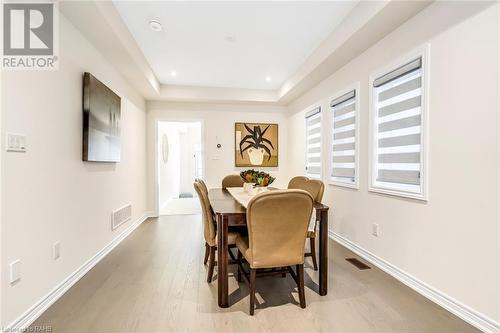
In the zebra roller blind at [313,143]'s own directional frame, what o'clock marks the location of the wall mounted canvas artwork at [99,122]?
The wall mounted canvas artwork is roughly at 12 o'clock from the zebra roller blind.

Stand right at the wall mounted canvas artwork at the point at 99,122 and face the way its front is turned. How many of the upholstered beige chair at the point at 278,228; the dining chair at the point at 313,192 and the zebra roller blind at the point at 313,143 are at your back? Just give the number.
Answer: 0

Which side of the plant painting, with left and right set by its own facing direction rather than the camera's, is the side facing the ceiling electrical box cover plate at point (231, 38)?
front

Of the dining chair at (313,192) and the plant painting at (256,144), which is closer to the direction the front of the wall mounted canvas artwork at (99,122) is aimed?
the dining chair

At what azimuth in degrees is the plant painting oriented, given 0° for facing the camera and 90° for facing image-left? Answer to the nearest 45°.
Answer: approximately 0°

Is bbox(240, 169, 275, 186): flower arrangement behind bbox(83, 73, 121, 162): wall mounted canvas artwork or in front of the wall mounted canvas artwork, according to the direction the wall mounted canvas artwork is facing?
in front

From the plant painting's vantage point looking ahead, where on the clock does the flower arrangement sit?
The flower arrangement is roughly at 12 o'clock from the plant painting.

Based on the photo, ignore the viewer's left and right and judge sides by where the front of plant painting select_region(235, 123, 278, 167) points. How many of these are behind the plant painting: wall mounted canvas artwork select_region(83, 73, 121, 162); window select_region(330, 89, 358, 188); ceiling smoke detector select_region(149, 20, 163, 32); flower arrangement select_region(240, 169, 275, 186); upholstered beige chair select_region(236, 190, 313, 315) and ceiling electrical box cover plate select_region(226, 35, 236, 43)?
0

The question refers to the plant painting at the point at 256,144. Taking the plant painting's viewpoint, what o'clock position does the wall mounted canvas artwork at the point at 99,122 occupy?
The wall mounted canvas artwork is roughly at 1 o'clock from the plant painting.

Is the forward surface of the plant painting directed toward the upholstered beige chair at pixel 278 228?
yes

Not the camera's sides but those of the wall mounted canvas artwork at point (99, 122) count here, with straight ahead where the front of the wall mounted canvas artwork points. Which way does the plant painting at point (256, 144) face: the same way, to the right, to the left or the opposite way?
to the right

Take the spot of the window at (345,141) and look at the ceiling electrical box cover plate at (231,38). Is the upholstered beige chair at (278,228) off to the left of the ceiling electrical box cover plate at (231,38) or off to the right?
left

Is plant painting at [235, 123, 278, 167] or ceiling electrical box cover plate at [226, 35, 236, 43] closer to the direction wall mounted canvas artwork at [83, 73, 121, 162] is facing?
the ceiling electrical box cover plate

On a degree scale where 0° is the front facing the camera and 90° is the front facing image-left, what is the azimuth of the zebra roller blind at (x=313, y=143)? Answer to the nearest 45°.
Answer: approximately 45°

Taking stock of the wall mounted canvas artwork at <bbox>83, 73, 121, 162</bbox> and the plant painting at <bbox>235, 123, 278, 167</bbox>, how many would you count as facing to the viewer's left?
0

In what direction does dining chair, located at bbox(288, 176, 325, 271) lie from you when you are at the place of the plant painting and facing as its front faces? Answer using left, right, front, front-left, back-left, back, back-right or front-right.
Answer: front

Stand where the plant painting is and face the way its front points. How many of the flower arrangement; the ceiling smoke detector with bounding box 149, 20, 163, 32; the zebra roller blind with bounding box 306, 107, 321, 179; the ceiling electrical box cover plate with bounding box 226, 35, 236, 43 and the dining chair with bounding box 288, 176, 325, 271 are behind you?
0

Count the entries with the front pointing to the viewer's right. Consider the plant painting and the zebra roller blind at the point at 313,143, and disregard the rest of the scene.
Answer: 0

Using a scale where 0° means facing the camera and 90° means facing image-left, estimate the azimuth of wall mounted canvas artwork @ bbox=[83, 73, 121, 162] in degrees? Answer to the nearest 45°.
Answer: approximately 315°
